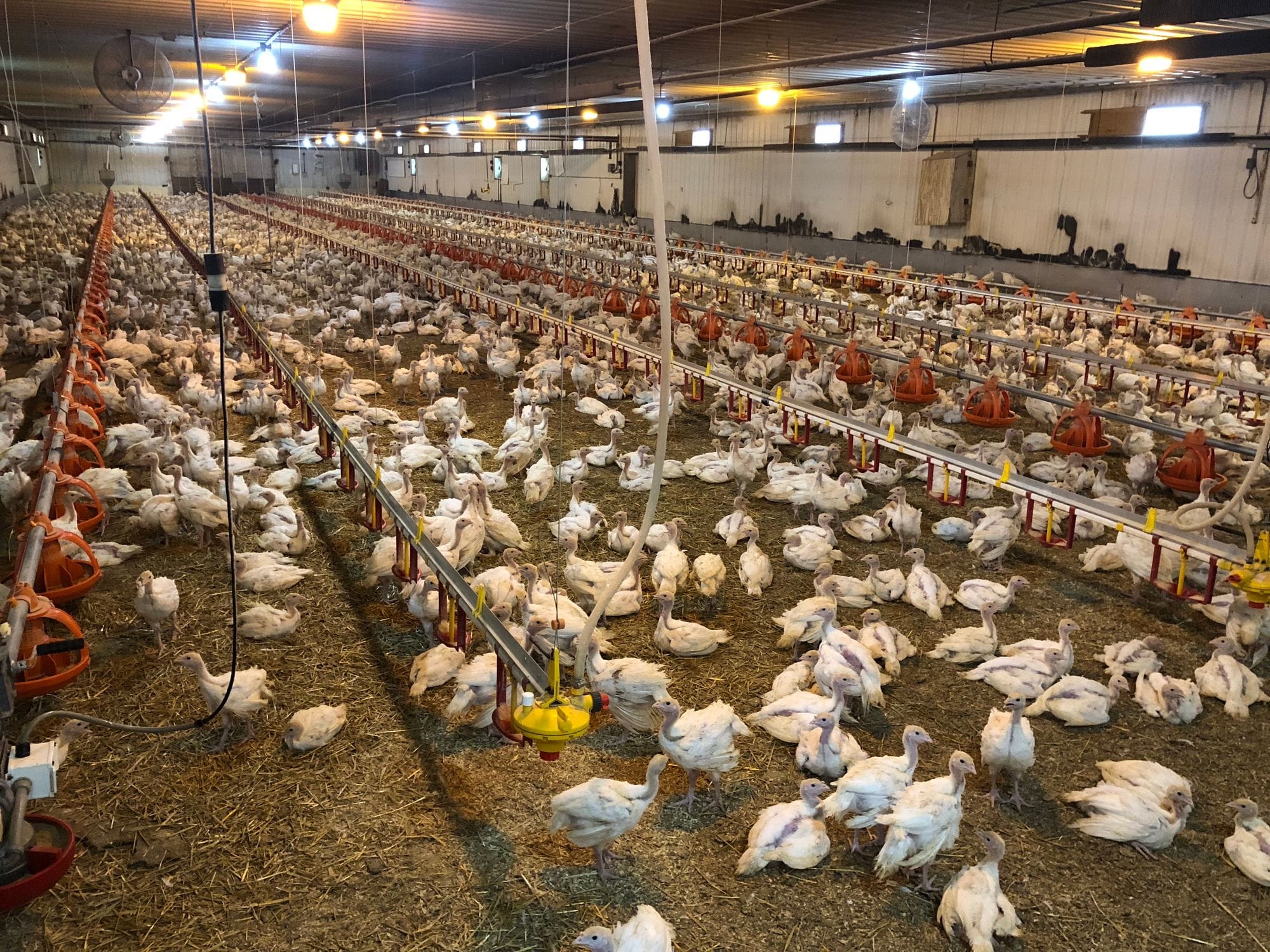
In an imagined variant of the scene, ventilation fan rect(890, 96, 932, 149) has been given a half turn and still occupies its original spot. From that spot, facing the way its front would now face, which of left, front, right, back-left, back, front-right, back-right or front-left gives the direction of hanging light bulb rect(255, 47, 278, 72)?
left

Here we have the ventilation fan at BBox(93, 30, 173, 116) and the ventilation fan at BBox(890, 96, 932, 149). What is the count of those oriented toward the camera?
2

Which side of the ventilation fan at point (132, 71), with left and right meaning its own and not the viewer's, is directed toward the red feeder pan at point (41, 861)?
front

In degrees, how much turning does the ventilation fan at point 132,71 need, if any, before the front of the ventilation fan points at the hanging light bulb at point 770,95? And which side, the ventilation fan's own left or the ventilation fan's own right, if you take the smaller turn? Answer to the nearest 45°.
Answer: approximately 90° to the ventilation fan's own left

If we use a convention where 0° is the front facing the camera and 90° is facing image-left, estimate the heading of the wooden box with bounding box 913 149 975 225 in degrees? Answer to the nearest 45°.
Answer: approximately 45°

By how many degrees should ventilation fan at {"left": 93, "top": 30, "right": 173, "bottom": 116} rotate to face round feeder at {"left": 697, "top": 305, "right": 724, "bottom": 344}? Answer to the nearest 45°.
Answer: approximately 90° to its left
